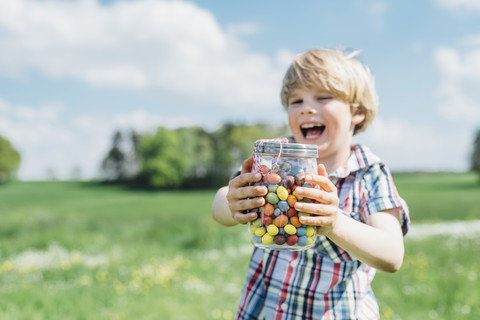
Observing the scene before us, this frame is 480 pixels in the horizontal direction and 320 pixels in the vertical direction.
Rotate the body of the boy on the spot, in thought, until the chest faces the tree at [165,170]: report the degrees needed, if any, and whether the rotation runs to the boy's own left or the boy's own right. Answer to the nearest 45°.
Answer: approximately 135° to the boy's own right

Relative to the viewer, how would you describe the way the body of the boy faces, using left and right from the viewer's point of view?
facing the viewer and to the left of the viewer
